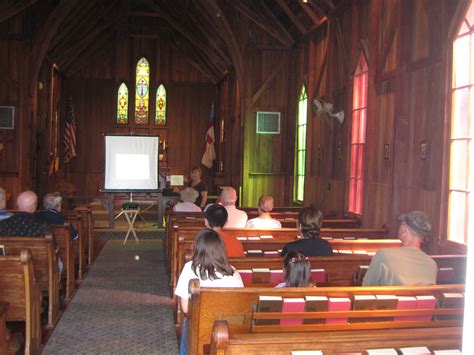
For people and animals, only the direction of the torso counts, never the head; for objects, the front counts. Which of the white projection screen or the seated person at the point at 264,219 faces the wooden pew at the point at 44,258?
the white projection screen

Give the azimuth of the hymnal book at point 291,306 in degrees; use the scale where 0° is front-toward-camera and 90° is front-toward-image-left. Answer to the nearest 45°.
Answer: approximately 0°

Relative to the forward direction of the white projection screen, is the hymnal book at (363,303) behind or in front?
in front

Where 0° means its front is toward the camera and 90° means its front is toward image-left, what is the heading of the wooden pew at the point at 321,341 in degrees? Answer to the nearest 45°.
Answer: approximately 180°

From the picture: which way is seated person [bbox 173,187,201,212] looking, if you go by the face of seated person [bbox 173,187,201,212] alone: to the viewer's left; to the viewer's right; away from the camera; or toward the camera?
away from the camera

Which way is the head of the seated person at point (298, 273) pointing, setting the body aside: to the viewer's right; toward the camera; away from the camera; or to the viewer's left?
away from the camera

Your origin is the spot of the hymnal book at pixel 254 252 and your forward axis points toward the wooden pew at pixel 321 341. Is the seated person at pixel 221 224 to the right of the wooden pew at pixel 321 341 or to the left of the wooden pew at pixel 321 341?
right

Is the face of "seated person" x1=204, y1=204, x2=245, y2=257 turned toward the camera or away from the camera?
away from the camera

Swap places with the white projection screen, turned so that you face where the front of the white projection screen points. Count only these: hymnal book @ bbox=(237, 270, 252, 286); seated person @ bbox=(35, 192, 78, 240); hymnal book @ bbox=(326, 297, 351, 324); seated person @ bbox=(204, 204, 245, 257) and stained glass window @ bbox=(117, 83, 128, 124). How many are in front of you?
4

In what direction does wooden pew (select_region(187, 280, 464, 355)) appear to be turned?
away from the camera

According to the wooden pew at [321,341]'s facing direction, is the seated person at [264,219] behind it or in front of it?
in front

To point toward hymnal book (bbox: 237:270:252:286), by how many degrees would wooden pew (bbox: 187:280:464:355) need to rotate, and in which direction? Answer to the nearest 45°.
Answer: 0° — it already faces it

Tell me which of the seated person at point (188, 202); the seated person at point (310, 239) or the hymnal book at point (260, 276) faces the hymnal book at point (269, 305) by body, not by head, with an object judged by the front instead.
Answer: the hymnal book at point (260, 276)

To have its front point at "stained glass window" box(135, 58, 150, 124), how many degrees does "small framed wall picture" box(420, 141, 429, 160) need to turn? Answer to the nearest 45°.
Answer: approximately 90° to its right
